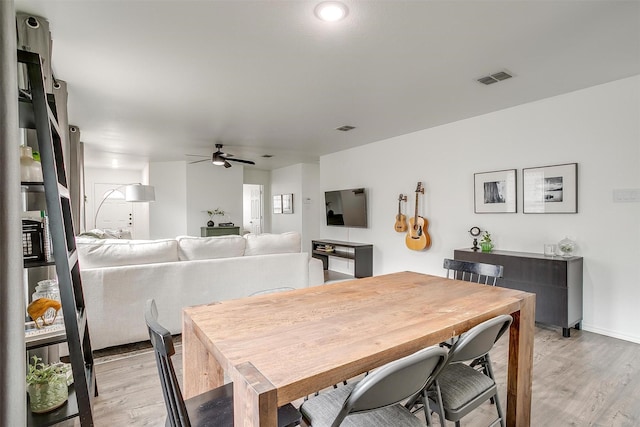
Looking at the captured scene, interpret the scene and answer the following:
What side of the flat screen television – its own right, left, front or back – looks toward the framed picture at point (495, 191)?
left

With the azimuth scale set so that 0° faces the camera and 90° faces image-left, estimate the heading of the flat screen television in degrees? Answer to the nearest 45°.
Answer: approximately 45°

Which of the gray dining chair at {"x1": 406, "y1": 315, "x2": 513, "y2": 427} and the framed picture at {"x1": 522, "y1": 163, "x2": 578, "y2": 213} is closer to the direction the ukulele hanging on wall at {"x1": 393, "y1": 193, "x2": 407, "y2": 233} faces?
the gray dining chair

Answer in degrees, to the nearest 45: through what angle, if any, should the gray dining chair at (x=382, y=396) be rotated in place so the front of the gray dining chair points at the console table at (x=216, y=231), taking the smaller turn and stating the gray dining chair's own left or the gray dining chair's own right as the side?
0° — it already faces it

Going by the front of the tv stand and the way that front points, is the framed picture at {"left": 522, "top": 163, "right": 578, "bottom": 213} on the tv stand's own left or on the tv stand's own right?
on the tv stand's own left

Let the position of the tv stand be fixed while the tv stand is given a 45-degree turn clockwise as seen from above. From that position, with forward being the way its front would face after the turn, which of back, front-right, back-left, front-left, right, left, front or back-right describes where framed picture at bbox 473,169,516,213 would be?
back-left

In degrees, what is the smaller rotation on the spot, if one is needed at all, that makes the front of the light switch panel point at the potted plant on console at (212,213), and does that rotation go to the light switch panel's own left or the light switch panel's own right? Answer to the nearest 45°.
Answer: approximately 45° to the light switch panel's own right

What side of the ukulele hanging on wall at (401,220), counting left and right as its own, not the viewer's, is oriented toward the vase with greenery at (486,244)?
left

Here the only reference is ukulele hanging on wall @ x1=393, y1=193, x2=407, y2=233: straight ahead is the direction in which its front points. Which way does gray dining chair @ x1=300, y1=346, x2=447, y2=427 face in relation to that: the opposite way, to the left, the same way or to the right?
to the right

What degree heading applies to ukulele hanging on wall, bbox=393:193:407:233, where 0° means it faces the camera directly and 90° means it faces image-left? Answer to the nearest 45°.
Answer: approximately 45°

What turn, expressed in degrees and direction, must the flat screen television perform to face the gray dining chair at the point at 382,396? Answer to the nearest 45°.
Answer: approximately 45° to its left

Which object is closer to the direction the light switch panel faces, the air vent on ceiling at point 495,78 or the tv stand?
the air vent on ceiling

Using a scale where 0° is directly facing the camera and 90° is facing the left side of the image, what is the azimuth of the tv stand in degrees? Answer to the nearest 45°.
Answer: approximately 45°
